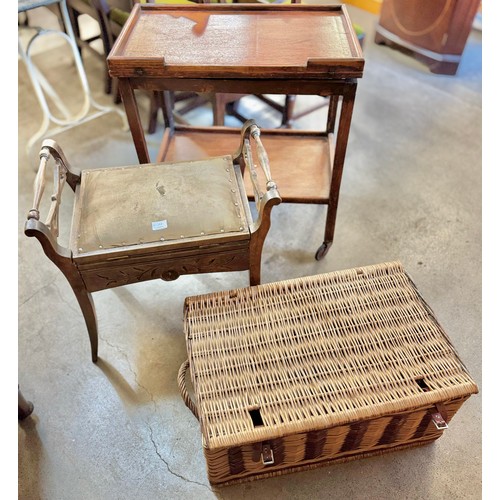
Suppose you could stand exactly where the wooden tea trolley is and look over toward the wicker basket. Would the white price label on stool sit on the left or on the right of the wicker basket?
right

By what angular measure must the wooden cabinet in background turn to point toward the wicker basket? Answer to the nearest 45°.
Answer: approximately 45° to its left

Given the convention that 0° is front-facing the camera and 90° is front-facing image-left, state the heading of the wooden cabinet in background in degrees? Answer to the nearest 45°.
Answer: approximately 45°
